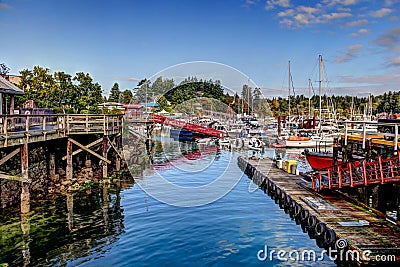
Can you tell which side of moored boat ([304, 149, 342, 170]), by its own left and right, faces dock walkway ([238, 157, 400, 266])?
left

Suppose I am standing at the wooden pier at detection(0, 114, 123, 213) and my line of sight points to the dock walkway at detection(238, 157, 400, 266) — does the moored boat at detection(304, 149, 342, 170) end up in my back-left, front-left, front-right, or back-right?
front-left

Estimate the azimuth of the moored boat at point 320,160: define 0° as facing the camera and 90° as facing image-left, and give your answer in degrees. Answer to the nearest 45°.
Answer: approximately 90°

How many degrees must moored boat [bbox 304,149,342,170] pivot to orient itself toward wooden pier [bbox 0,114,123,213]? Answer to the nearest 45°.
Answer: approximately 45° to its left

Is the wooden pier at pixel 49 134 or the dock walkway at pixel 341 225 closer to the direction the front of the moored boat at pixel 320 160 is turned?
the wooden pier
